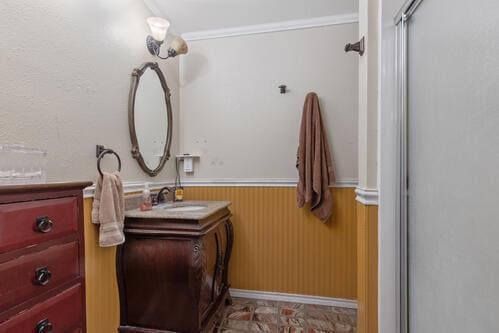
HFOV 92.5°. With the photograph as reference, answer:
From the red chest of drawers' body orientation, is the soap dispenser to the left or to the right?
on its left

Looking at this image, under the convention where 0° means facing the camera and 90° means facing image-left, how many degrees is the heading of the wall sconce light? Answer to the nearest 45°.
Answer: approximately 315°

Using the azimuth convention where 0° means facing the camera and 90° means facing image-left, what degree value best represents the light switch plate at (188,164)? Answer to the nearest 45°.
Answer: approximately 0°

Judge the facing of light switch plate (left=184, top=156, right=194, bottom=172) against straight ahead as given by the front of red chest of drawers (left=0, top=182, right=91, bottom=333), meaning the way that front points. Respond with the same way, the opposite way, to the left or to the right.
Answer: to the right

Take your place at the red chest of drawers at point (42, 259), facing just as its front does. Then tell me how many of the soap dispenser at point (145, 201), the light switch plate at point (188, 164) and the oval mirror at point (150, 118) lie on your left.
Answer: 3
